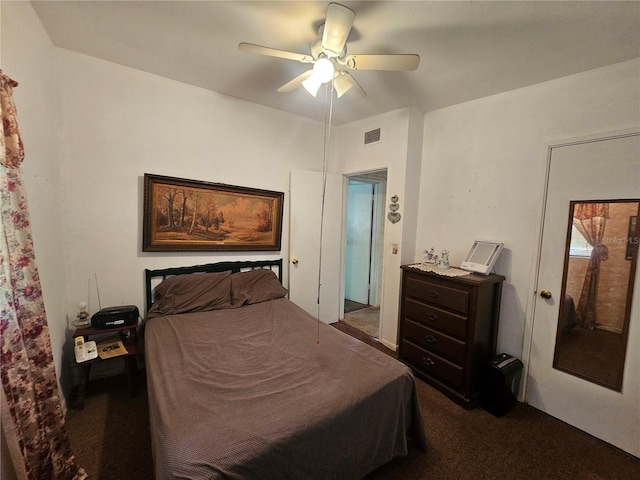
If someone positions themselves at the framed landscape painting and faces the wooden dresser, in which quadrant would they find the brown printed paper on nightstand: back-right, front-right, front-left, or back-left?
back-right

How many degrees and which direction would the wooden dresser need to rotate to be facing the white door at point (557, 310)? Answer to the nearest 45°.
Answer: approximately 135° to its left

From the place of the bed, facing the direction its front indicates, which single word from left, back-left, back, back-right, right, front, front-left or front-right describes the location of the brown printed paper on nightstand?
back

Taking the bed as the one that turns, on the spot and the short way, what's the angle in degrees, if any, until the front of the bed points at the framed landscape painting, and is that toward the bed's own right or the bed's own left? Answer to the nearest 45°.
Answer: approximately 180°

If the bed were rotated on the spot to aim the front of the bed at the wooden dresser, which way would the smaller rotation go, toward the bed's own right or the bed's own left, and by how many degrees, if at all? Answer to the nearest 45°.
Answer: approximately 90° to the bed's own left

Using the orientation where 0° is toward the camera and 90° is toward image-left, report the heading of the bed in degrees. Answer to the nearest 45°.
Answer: approximately 315°

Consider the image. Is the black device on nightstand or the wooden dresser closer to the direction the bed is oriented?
the wooden dresser

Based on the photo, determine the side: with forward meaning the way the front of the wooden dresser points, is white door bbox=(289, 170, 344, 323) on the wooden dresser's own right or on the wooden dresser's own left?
on the wooden dresser's own right

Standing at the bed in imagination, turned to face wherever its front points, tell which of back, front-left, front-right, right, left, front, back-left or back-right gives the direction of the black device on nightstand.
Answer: back

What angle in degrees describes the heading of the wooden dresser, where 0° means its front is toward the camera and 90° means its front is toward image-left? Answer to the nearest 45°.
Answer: approximately 45°

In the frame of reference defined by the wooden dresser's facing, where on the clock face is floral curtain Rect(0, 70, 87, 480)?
The floral curtain is roughly at 12 o'clock from the wooden dresser.

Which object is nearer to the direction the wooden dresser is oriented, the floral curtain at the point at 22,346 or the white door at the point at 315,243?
the floral curtain

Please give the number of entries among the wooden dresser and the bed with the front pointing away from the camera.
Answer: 0
